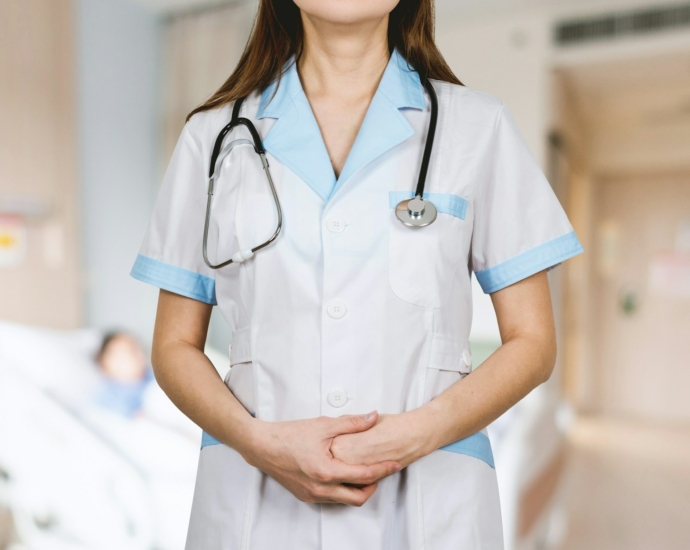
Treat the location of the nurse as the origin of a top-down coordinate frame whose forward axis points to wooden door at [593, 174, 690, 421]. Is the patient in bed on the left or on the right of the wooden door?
left

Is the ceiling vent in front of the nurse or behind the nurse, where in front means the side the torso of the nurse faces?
behind

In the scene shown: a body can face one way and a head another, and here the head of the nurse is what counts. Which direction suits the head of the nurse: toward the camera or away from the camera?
toward the camera

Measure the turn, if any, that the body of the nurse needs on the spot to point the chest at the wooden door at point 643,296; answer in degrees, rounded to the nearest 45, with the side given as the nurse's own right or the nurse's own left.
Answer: approximately 135° to the nurse's own left

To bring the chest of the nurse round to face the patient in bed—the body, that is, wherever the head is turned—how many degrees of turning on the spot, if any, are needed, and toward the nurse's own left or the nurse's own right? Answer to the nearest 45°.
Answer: approximately 135° to the nurse's own right

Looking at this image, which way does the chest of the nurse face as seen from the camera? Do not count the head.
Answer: toward the camera

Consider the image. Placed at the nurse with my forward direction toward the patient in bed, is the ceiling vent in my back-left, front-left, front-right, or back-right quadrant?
front-right

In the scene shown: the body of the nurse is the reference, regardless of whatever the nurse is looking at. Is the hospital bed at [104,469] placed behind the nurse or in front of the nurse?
behind
